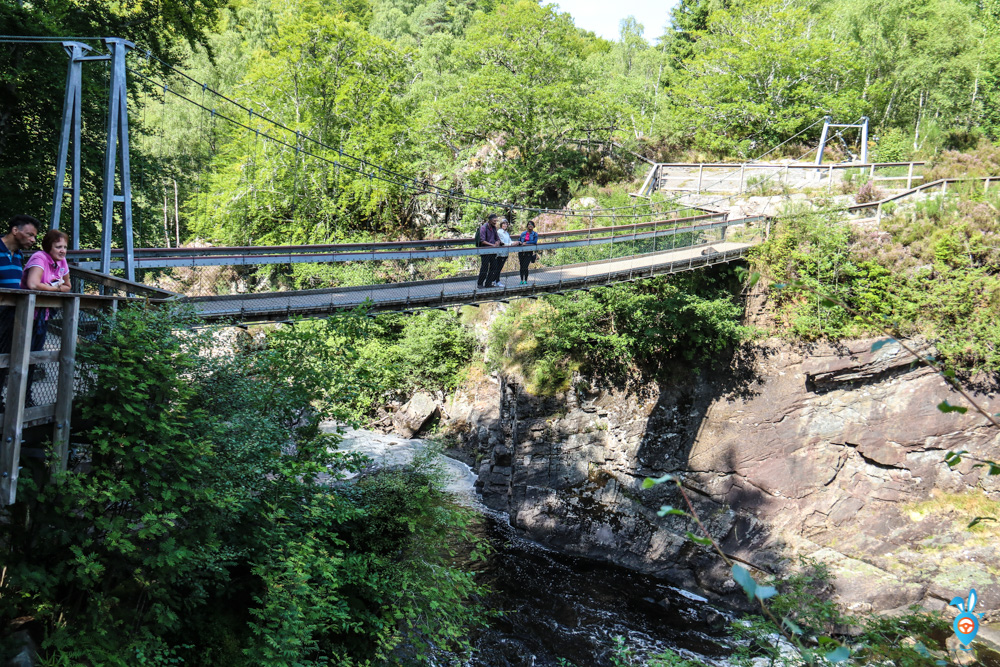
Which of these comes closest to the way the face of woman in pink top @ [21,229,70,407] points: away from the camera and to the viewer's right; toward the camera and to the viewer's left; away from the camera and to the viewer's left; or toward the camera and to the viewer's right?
toward the camera and to the viewer's right

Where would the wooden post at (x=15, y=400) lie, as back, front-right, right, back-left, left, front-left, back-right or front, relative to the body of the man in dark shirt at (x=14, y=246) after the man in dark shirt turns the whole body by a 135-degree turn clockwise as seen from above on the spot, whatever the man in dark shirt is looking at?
left

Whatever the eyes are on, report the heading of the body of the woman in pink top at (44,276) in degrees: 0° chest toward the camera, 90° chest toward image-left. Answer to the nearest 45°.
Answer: approximately 315°

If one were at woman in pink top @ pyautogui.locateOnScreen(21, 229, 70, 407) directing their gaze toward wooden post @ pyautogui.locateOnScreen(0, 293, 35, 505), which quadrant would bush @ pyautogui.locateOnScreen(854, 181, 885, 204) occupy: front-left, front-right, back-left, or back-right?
back-left

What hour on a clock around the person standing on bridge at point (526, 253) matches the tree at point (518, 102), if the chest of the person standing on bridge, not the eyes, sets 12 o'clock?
The tree is roughly at 6 o'clock from the person standing on bridge.

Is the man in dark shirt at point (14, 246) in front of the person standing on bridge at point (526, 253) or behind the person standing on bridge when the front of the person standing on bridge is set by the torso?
in front

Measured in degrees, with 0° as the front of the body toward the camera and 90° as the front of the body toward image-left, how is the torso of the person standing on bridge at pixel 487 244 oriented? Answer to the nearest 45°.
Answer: approximately 315°

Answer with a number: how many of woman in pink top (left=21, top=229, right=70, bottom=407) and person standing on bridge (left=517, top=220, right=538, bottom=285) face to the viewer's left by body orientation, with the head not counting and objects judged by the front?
0

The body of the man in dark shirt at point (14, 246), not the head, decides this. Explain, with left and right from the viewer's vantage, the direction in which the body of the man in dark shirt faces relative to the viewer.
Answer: facing the viewer and to the right of the viewer

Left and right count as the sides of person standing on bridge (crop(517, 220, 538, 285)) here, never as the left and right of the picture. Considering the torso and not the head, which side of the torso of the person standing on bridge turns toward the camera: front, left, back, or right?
front
